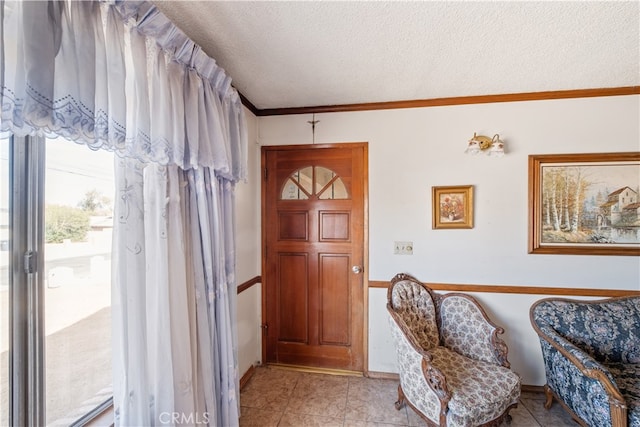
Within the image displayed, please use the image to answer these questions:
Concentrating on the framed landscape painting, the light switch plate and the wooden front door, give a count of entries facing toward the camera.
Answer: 3

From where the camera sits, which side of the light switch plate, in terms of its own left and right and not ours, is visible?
front

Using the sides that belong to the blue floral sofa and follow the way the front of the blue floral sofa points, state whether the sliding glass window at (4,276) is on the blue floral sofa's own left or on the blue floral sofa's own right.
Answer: on the blue floral sofa's own right

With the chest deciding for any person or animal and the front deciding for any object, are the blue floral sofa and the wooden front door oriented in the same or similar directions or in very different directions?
same or similar directions

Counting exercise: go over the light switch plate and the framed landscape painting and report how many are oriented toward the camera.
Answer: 2

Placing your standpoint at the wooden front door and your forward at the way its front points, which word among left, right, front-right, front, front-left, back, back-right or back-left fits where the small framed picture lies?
left

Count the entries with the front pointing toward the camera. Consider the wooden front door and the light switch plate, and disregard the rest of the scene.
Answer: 2

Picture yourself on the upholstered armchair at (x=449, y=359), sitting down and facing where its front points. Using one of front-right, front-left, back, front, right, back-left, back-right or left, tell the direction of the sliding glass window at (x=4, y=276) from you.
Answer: right

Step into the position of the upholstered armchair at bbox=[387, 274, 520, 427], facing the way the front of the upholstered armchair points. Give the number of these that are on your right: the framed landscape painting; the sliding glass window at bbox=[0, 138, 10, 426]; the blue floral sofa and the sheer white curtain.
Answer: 2

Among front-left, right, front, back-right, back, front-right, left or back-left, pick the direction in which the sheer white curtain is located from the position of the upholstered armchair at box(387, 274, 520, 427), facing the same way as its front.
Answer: right

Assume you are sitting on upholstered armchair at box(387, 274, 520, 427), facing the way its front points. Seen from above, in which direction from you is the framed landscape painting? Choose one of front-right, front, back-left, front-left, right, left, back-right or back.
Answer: left

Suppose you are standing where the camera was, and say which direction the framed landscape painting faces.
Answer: facing the viewer

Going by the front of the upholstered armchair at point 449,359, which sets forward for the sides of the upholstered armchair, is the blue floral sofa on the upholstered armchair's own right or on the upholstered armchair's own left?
on the upholstered armchair's own left

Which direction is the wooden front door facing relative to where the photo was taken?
toward the camera
